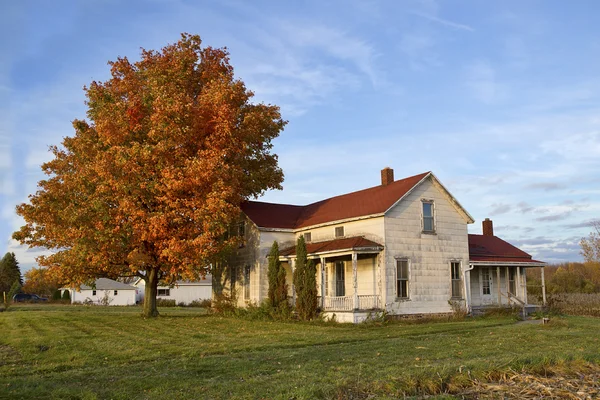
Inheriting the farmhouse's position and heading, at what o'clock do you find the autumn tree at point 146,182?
The autumn tree is roughly at 1 o'clock from the farmhouse.

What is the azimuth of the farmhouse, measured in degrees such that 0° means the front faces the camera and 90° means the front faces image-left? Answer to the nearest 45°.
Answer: approximately 45°
